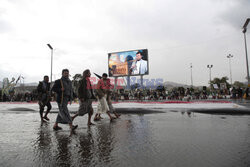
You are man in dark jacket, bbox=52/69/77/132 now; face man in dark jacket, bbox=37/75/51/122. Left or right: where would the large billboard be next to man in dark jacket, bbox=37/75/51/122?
right

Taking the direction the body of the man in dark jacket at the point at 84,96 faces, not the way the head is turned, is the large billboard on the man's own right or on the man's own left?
on the man's own left

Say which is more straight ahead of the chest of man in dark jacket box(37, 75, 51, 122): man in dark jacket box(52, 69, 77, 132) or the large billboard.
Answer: the man in dark jacket
